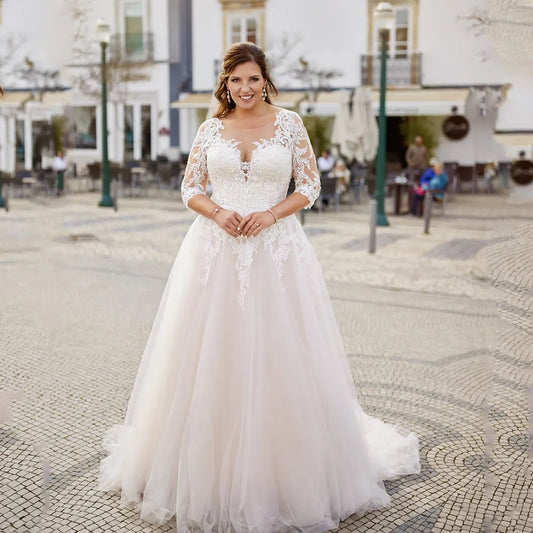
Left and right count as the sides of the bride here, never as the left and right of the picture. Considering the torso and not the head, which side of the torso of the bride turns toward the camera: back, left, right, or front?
front

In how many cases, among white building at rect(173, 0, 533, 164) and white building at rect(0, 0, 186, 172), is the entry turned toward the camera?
2

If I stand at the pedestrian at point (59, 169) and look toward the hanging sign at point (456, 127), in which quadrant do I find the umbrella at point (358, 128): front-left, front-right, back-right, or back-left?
front-right

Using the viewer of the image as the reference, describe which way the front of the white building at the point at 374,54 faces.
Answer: facing the viewer

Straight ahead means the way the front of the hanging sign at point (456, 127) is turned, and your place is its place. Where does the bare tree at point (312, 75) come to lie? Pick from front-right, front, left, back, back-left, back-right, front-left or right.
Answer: right

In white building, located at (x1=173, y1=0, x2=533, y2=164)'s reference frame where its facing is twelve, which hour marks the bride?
The bride is roughly at 12 o'clock from the white building.

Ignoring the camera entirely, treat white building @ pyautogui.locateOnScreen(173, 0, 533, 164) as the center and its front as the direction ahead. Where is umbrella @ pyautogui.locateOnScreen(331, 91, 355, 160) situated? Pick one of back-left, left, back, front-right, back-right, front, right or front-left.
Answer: front
